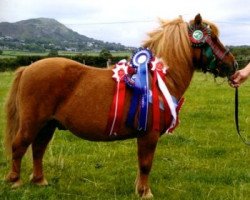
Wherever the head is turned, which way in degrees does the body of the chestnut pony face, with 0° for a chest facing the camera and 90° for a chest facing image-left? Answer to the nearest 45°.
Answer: approximately 270°

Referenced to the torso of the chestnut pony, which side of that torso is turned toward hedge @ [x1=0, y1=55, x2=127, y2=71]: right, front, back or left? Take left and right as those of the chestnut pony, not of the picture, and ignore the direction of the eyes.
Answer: left
